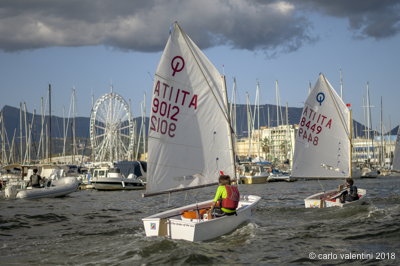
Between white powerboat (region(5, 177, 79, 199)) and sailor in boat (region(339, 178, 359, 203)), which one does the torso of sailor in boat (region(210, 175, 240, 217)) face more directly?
the white powerboat

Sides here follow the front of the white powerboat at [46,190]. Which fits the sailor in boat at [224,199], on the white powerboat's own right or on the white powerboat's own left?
on the white powerboat's own right

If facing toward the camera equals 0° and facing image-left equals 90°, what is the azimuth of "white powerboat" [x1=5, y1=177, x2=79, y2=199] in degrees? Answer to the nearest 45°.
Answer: approximately 270°

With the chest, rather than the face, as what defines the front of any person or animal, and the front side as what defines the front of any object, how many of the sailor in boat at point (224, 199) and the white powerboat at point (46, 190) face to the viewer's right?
1
